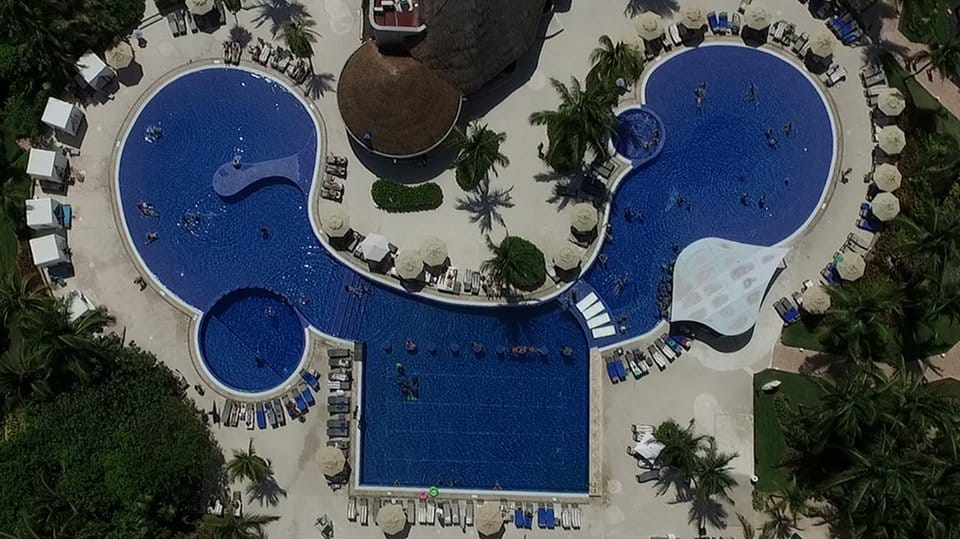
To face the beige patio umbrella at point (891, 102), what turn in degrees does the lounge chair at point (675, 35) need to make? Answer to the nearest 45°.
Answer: approximately 45° to its left

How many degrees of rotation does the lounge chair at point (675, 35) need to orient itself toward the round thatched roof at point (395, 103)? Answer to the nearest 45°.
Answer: approximately 135° to its right

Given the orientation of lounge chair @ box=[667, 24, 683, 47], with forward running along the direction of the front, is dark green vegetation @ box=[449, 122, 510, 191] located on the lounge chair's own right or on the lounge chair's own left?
on the lounge chair's own right

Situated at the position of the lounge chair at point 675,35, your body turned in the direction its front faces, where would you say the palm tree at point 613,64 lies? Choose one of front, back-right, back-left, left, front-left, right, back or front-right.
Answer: right

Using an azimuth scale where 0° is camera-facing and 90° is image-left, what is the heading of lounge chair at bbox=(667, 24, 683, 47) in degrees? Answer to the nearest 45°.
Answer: approximately 315°

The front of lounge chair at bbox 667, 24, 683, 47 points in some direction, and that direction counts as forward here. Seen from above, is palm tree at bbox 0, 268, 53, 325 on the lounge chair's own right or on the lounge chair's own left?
on the lounge chair's own right

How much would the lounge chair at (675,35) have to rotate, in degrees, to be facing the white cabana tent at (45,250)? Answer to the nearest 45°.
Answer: approximately 135° to its right
